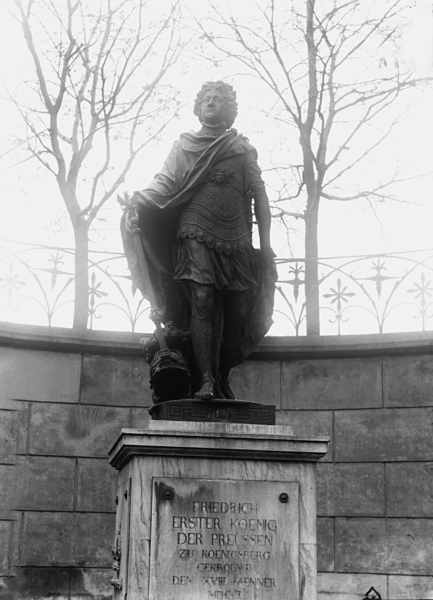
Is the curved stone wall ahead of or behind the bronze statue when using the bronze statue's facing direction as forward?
behind

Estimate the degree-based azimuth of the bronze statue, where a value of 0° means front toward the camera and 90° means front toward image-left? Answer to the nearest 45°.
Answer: approximately 0°
